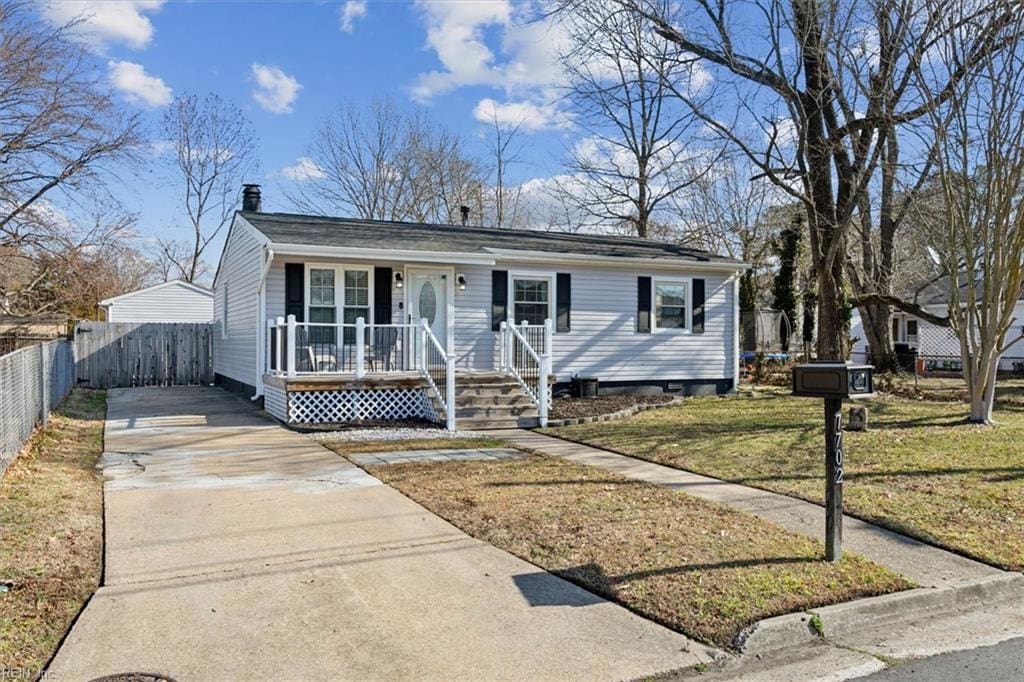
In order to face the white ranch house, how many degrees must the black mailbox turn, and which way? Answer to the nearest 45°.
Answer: approximately 180°

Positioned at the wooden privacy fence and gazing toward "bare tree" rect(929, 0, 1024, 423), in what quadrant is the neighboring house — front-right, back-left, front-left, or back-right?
front-left

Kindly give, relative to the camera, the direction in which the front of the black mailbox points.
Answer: facing the viewer and to the right of the viewer

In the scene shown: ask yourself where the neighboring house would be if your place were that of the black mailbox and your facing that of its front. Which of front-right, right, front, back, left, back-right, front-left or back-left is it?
back-left

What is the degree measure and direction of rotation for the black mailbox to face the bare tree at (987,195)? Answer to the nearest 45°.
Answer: approximately 135° to its left

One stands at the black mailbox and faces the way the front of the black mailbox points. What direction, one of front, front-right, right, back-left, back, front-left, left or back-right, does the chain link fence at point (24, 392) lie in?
back-right

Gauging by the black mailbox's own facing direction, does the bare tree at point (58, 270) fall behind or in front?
behind

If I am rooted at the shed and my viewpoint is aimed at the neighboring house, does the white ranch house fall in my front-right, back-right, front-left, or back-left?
front-right

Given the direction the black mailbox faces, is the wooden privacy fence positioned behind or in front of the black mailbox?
behind
